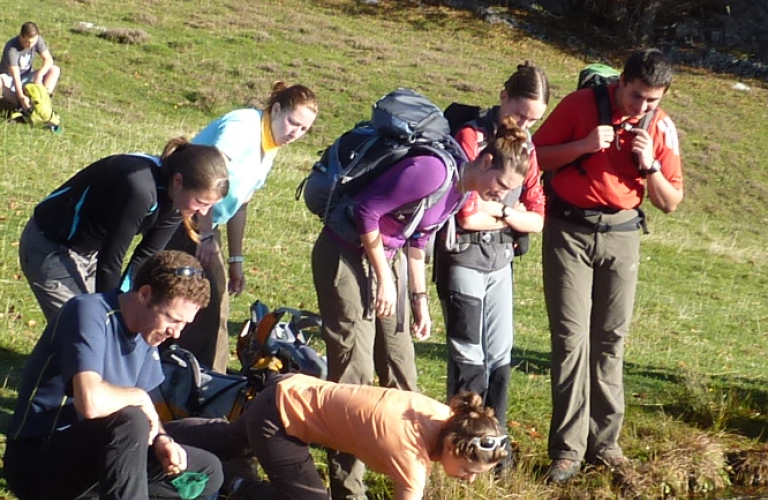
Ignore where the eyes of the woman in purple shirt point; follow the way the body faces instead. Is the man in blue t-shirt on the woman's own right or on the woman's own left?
on the woman's own right

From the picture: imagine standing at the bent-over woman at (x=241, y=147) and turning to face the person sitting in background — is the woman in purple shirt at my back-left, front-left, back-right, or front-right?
back-right

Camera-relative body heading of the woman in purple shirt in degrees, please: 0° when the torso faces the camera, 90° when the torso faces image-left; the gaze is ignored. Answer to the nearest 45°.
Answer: approximately 315°

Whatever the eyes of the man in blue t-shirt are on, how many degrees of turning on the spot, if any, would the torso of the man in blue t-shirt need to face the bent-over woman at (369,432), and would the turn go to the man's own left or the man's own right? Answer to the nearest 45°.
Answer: approximately 45° to the man's own left

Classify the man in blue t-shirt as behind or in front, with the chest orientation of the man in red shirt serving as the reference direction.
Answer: in front

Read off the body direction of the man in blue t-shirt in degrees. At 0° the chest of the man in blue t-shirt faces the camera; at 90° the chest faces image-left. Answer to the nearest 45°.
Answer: approximately 315°

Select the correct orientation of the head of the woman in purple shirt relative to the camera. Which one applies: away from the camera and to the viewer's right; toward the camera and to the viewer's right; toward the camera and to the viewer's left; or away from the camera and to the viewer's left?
toward the camera and to the viewer's right

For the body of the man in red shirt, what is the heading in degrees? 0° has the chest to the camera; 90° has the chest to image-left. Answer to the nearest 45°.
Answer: approximately 0°

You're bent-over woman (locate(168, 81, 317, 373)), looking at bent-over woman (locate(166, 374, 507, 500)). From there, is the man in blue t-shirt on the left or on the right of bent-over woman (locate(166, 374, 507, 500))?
right
